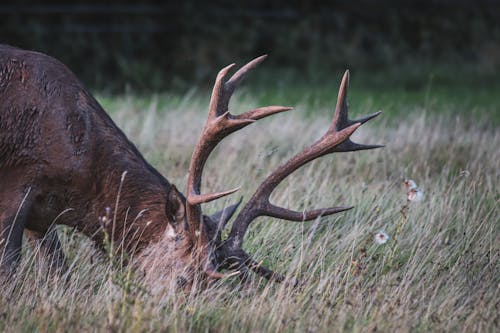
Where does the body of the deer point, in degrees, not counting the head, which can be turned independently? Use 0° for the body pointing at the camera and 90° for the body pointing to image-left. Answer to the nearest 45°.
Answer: approximately 270°

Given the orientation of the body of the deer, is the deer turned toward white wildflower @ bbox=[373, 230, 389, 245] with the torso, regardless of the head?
yes
